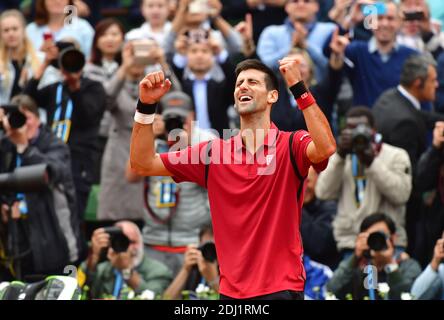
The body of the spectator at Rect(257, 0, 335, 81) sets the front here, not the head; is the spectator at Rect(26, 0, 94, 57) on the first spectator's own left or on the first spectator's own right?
on the first spectator's own right
